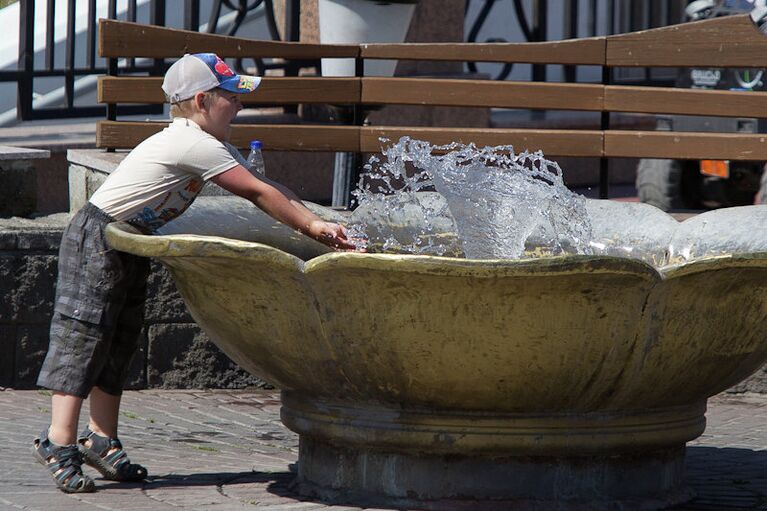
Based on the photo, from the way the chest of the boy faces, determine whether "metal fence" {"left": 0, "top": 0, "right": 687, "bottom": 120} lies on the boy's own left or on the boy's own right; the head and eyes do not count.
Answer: on the boy's own left

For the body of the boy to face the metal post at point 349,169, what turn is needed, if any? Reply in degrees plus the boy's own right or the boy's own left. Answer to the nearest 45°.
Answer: approximately 90° to the boy's own left

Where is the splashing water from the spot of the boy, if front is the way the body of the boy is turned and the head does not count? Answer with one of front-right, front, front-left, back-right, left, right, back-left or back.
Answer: front

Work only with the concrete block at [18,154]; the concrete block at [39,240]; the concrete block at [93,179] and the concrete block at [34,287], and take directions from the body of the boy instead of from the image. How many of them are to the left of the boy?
4

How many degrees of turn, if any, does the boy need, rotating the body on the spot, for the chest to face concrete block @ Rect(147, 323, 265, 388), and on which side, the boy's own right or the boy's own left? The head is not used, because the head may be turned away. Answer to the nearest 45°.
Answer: approximately 90° to the boy's own left

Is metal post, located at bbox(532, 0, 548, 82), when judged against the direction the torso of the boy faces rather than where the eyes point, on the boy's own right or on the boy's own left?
on the boy's own left

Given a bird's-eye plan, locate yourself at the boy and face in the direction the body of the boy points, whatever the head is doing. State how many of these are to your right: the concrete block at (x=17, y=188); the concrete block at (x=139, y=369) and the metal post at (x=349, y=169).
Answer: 0

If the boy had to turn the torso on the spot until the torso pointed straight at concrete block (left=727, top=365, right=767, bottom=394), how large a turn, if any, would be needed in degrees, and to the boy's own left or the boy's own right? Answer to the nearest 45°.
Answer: approximately 45° to the boy's own left

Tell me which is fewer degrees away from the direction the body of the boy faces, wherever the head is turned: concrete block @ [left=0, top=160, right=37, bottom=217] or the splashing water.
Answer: the splashing water

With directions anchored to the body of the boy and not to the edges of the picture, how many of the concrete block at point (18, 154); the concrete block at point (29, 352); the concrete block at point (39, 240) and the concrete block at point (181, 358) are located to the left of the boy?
4

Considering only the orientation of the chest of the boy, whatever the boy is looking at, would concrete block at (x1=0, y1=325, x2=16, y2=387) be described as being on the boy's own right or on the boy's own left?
on the boy's own left

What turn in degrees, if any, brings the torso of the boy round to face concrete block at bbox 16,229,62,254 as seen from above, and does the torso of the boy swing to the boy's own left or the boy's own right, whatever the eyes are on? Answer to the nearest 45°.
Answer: approximately 90° to the boy's own left

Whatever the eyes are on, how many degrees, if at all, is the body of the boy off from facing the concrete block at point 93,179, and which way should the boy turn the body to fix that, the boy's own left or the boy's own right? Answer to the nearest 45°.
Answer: approximately 90° to the boy's own left

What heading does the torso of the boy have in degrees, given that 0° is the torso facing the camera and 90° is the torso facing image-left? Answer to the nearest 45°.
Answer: approximately 270°

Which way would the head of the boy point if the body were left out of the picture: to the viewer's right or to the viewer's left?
to the viewer's right

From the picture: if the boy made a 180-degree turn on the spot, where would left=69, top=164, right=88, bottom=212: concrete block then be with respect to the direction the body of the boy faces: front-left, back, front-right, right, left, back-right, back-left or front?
right

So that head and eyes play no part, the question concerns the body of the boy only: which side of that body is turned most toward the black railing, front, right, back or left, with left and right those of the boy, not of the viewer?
left
